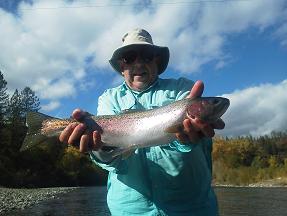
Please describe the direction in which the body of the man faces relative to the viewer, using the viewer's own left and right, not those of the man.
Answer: facing the viewer
